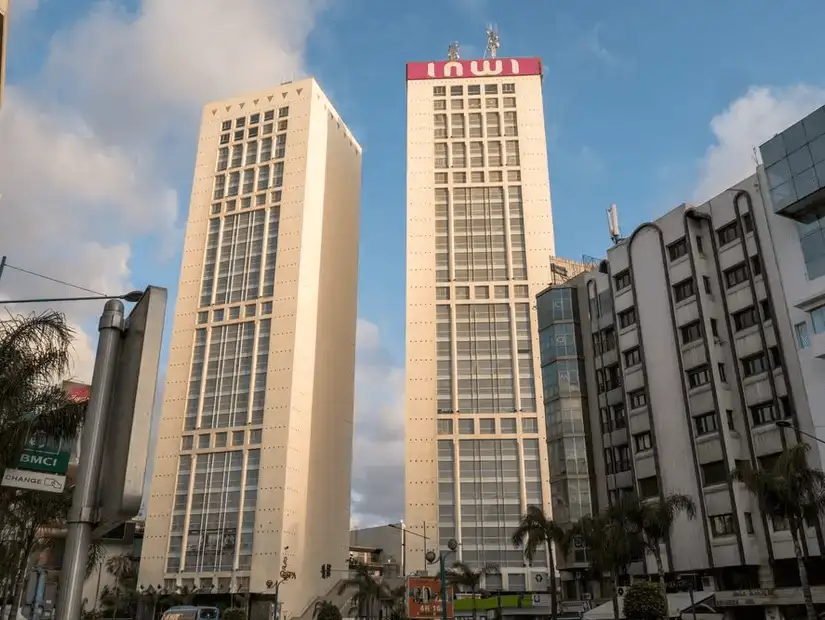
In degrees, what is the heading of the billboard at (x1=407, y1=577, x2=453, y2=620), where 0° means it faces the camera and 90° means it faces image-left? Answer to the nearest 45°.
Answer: approximately 0°

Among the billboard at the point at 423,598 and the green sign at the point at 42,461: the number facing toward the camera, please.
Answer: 2

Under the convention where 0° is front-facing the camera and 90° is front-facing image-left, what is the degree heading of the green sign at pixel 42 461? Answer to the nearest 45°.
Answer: approximately 0°

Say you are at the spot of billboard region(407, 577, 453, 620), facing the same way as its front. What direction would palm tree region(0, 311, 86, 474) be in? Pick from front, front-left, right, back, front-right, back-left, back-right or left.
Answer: front-right

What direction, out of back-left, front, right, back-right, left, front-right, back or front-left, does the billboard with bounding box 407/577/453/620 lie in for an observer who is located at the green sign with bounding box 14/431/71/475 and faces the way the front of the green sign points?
back-left

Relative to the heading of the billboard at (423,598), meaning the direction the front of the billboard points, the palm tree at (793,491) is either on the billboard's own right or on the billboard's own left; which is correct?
on the billboard's own left

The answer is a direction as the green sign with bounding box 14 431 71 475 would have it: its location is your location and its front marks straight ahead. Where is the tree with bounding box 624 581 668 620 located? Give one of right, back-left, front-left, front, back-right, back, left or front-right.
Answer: back-left

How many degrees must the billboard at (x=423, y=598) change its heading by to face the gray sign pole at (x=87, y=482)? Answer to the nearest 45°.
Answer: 0° — it already faces it

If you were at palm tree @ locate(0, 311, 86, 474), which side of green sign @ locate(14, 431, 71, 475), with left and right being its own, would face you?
back
